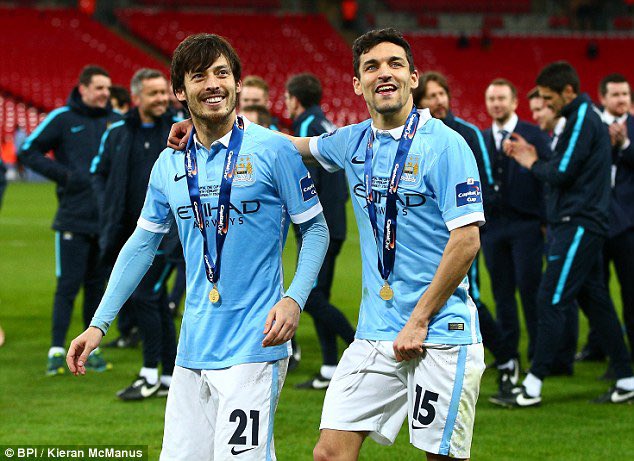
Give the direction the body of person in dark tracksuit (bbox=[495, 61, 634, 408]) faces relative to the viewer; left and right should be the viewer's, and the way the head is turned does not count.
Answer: facing to the left of the viewer

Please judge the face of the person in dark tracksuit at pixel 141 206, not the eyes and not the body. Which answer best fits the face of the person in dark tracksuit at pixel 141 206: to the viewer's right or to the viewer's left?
to the viewer's right

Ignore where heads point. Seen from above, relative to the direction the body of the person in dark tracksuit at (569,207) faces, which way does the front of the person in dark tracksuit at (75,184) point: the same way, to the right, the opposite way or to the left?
the opposite way

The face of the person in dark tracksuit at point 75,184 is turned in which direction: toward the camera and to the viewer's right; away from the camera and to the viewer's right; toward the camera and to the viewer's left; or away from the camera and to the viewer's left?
toward the camera and to the viewer's right

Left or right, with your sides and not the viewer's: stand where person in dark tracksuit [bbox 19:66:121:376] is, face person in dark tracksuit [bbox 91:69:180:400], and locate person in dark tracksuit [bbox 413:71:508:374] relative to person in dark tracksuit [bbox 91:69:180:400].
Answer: left

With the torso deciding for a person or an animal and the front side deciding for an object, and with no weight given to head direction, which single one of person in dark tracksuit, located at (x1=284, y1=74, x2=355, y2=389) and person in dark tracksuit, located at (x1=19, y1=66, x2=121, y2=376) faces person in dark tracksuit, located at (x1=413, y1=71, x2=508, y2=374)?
person in dark tracksuit, located at (x1=19, y1=66, x2=121, y2=376)

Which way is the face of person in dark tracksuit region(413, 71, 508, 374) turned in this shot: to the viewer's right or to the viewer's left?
to the viewer's left
